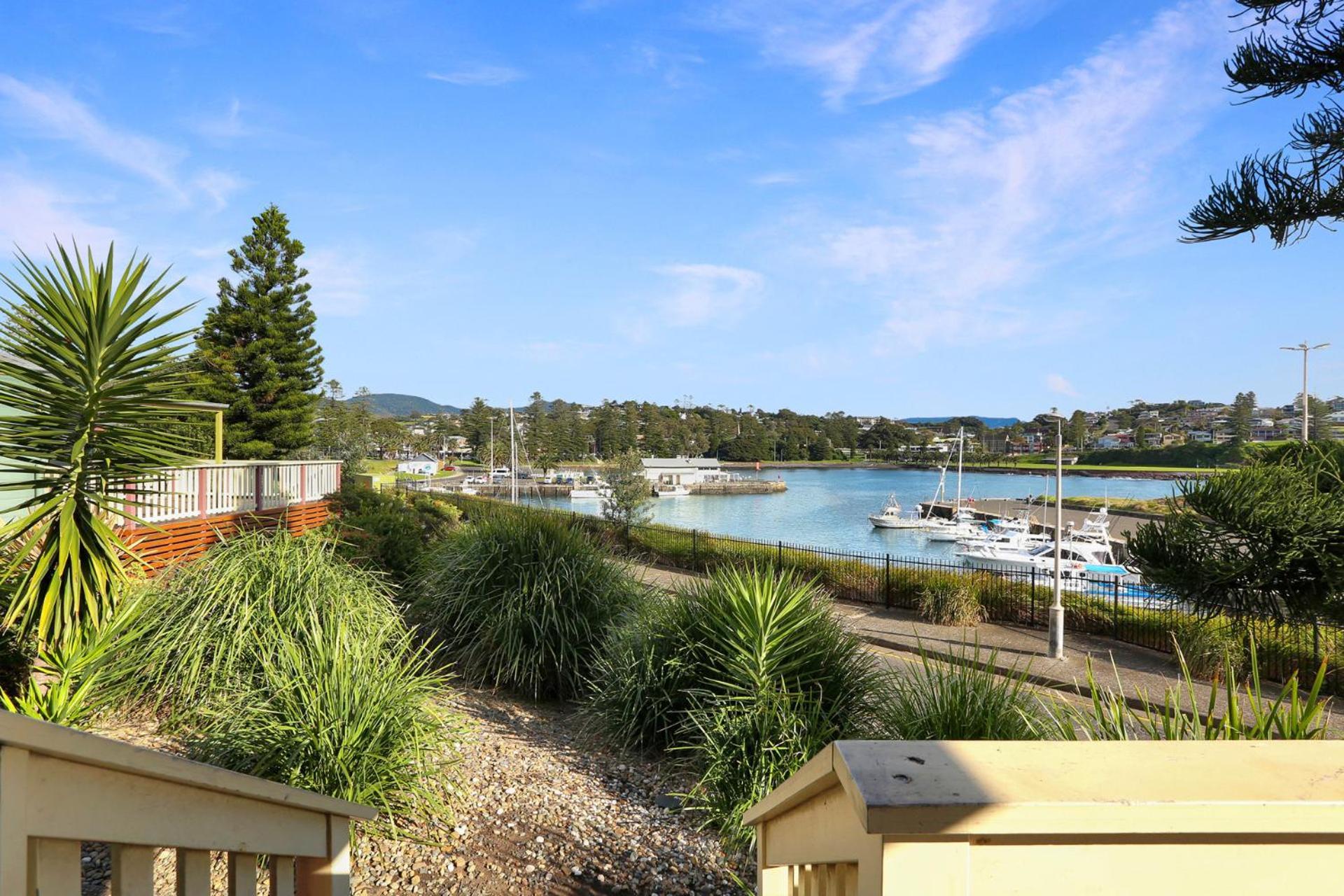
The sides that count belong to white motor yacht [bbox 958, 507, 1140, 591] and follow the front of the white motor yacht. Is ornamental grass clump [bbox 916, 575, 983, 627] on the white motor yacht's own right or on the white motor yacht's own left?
on the white motor yacht's own left

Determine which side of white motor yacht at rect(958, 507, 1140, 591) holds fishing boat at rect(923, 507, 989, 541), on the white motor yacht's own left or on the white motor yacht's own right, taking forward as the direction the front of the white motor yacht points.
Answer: on the white motor yacht's own right

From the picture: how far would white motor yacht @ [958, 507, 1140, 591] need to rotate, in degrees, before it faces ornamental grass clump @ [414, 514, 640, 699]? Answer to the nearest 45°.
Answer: approximately 90° to its left

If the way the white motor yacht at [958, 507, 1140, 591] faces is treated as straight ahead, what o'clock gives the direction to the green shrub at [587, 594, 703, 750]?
The green shrub is roughly at 9 o'clock from the white motor yacht.

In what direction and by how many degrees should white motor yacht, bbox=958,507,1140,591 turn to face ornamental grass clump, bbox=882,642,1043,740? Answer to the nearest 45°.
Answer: approximately 90° to its left

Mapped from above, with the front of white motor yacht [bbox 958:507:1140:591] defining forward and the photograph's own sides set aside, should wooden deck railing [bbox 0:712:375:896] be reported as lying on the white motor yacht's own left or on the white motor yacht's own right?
on the white motor yacht's own left

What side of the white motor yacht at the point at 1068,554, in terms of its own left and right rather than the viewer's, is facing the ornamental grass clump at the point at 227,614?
left

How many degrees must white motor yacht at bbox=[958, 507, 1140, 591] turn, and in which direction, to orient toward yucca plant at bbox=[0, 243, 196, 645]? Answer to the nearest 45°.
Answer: approximately 90° to its left

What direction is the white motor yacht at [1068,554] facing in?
to the viewer's left

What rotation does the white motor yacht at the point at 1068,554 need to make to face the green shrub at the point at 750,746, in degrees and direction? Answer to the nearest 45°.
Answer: approximately 90° to its left

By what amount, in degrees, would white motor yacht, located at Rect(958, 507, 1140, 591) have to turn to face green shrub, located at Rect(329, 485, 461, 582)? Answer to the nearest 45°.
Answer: approximately 90° to its left

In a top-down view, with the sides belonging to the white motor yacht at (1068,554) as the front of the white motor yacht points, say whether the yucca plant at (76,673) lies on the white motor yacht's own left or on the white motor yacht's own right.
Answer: on the white motor yacht's own left

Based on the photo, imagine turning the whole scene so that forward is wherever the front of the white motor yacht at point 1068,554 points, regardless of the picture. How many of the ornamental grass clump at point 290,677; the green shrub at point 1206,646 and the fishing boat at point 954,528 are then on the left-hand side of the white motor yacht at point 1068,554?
2
